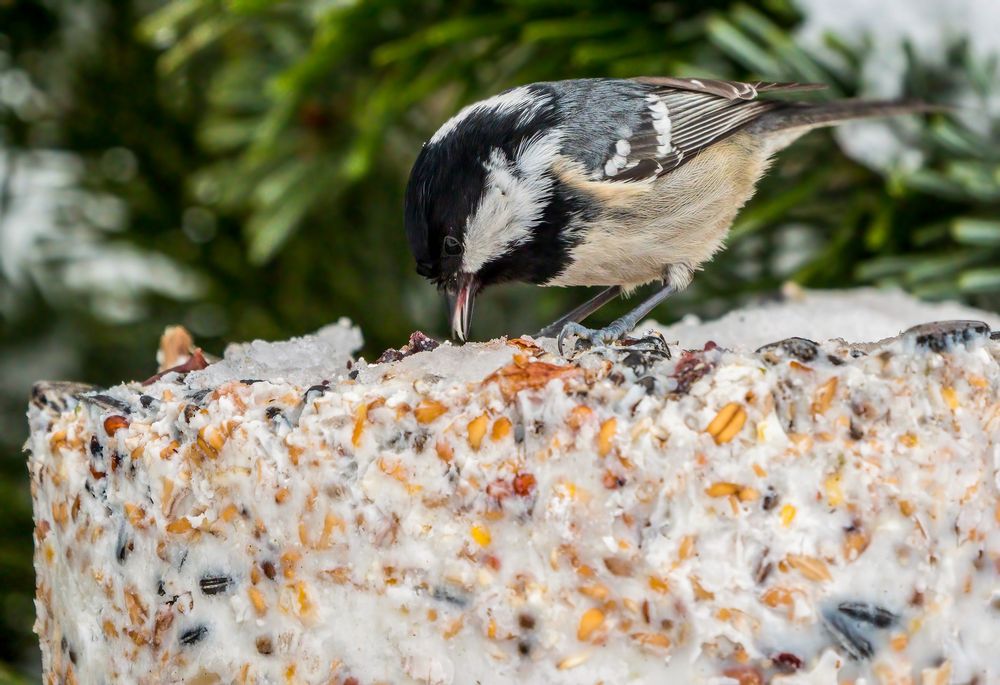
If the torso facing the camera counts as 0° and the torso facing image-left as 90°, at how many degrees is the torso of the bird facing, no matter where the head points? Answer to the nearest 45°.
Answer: approximately 90°
